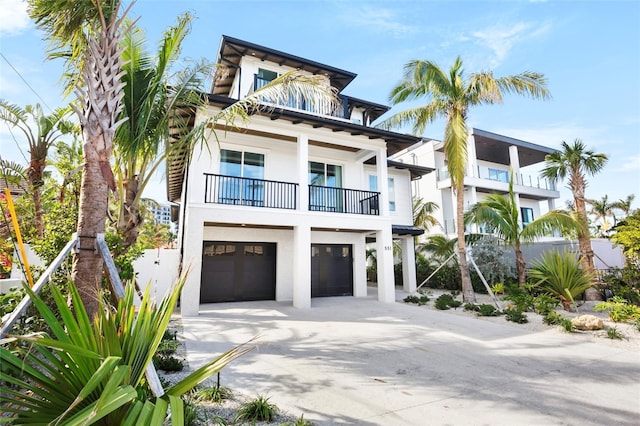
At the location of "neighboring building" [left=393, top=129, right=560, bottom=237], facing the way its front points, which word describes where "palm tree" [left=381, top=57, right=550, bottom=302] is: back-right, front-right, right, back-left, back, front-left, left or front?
front-right

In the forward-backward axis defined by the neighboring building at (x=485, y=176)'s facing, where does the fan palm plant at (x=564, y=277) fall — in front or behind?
in front

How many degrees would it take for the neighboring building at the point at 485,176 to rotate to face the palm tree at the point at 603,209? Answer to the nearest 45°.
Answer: approximately 90° to its left

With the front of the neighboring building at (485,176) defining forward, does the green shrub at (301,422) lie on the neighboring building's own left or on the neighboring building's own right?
on the neighboring building's own right

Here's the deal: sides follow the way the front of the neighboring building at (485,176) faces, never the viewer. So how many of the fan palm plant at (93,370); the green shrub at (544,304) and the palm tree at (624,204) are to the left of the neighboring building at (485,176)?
1

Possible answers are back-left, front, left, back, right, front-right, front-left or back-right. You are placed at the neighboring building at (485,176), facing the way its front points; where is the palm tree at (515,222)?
front-right

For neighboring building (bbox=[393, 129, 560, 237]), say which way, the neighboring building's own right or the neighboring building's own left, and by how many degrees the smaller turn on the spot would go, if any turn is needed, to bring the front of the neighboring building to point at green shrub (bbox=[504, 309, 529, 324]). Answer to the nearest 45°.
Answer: approximately 45° to the neighboring building's own right

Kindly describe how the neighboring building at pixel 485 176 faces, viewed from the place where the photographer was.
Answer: facing the viewer and to the right of the viewer

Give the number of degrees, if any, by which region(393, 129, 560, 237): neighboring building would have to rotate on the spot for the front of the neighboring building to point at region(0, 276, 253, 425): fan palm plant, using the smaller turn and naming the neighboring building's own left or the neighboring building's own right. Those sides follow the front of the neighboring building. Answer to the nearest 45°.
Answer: approximately 45° to the neighboring building's own right

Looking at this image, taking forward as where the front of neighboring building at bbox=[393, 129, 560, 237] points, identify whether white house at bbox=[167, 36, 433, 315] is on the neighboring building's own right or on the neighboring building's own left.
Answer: on the neighboring building's own right

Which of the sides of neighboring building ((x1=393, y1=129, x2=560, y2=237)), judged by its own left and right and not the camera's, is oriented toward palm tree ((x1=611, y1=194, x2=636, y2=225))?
left

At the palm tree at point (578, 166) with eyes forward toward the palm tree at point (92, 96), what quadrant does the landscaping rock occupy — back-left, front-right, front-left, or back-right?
front-left

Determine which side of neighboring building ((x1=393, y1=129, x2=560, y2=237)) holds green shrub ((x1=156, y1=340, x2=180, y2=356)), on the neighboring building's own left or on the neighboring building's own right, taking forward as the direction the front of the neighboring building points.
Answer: on the neighboring building's own right

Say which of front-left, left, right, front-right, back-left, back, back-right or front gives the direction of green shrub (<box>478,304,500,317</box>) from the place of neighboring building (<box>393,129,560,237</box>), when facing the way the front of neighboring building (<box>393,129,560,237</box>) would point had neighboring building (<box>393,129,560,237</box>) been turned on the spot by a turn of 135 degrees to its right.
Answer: left

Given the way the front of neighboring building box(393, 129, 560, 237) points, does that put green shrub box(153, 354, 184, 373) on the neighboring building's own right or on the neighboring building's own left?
on the neighboring building's own right

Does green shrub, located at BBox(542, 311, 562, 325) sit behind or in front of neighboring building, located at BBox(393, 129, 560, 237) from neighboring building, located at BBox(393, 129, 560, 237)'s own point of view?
in front
